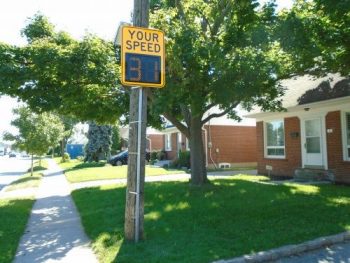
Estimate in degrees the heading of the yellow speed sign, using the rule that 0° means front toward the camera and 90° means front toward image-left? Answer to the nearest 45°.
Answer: approximately 0°

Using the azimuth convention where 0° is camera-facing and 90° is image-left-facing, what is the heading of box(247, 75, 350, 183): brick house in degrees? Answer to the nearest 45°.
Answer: approximately 45°

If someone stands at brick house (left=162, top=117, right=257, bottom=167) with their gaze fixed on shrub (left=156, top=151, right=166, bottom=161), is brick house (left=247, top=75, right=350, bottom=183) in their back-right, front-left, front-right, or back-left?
back-left

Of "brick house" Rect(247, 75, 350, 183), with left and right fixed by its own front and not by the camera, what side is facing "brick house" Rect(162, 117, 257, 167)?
right

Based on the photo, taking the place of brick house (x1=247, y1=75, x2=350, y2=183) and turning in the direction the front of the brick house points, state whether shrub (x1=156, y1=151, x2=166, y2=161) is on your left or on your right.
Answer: on your right

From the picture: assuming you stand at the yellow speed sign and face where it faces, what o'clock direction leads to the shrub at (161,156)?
The shrub is roughly at 6 o'clock from the yellow speed sign.

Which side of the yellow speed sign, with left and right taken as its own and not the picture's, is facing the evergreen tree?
back

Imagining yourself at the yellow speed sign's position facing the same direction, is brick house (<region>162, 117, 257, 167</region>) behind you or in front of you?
behind

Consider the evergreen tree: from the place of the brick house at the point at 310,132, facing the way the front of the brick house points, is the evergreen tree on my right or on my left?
on my right
